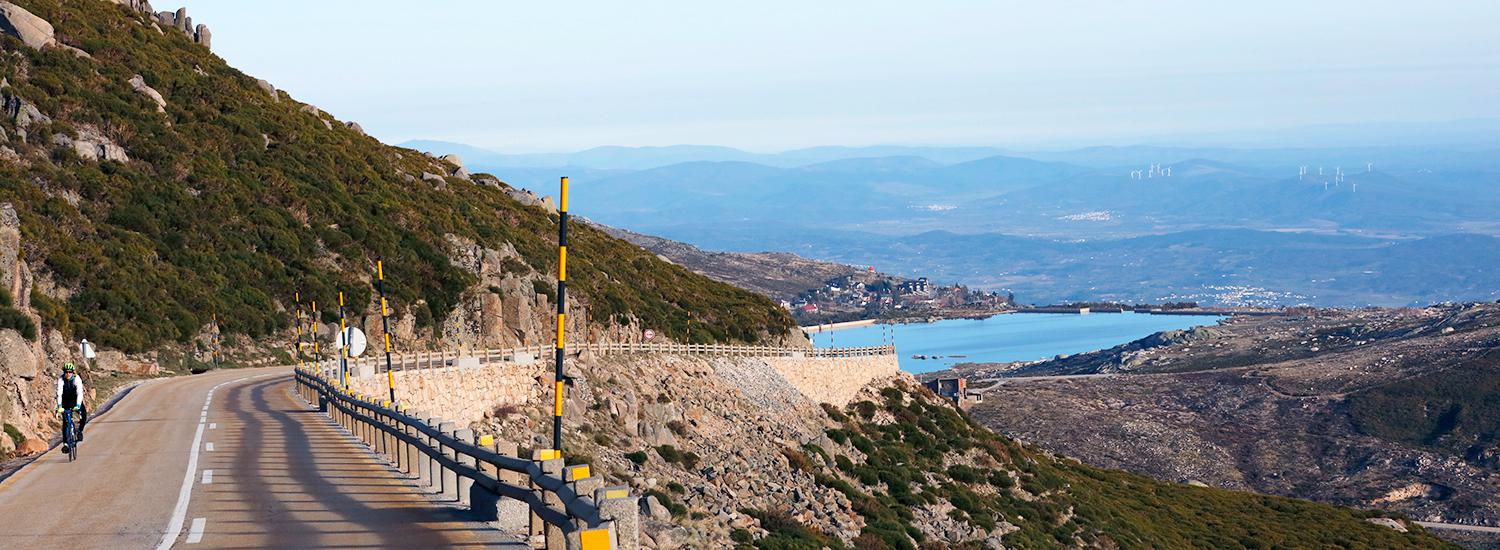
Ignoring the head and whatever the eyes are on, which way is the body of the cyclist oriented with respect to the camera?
toward the camera

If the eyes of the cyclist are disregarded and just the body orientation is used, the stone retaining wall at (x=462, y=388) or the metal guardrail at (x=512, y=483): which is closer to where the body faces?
the metal guardrail

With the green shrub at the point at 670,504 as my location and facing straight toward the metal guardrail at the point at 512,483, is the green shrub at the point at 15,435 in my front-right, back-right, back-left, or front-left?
front-right

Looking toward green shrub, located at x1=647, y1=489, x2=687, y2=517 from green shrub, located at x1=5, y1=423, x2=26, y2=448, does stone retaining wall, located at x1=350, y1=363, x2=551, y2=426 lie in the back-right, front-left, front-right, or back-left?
front-left

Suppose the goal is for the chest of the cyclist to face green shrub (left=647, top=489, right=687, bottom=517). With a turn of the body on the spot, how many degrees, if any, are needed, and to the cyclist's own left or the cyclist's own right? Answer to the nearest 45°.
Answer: approximately 135° to the cyclist's own left

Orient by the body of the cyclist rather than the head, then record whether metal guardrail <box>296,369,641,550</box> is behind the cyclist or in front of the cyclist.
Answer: in front

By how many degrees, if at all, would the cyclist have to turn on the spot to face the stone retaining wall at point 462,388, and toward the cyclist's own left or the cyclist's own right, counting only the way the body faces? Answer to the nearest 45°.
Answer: approximately 135° to the cyclist's own left
